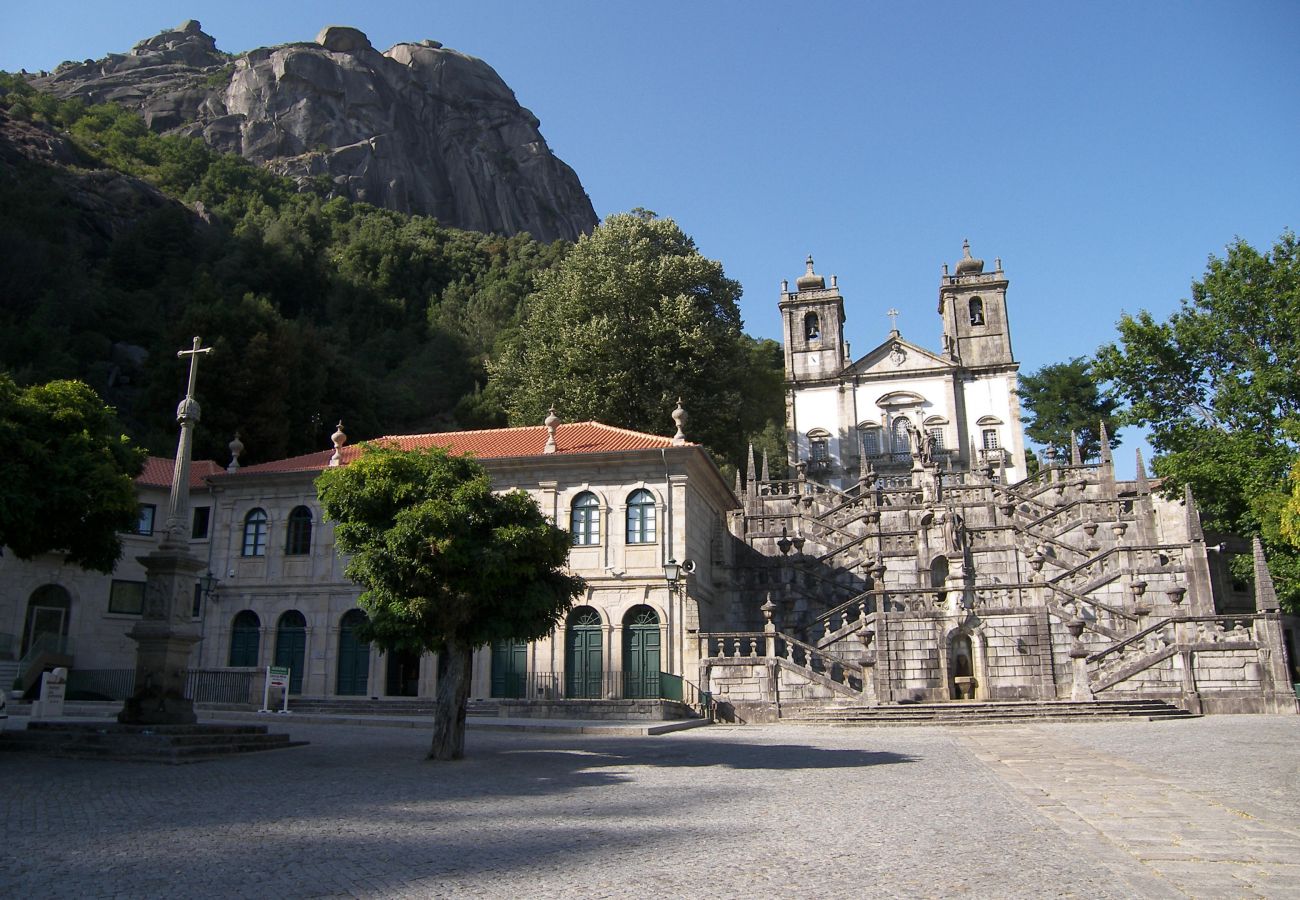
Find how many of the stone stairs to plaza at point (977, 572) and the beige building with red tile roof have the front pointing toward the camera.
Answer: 2

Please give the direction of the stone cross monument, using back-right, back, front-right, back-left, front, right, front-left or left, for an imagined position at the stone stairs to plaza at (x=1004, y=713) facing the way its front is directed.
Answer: front-right

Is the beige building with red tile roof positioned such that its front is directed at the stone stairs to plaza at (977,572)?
no

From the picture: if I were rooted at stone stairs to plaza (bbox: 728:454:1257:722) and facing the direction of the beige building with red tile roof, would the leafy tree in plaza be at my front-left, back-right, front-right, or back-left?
front-left

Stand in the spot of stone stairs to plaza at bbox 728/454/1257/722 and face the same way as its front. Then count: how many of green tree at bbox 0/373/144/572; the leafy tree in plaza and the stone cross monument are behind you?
0

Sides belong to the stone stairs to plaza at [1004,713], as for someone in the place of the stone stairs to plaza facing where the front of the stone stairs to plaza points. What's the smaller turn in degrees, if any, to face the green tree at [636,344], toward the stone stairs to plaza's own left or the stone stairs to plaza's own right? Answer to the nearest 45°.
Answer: approximately 135° to the stone stairs to plaza's own right

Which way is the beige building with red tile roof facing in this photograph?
toward the camera

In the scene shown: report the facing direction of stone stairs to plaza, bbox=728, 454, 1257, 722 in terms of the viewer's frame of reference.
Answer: facing the viewer

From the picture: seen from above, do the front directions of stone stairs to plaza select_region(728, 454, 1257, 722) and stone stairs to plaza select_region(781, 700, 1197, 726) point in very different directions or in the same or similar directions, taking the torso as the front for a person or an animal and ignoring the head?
same or similar directions

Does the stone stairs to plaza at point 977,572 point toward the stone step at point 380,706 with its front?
no

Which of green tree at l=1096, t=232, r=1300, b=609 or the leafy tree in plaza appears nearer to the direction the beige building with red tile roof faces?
the leafy tree in plaza

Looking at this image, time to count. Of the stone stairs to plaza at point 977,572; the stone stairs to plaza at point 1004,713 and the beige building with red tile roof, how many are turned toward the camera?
3
